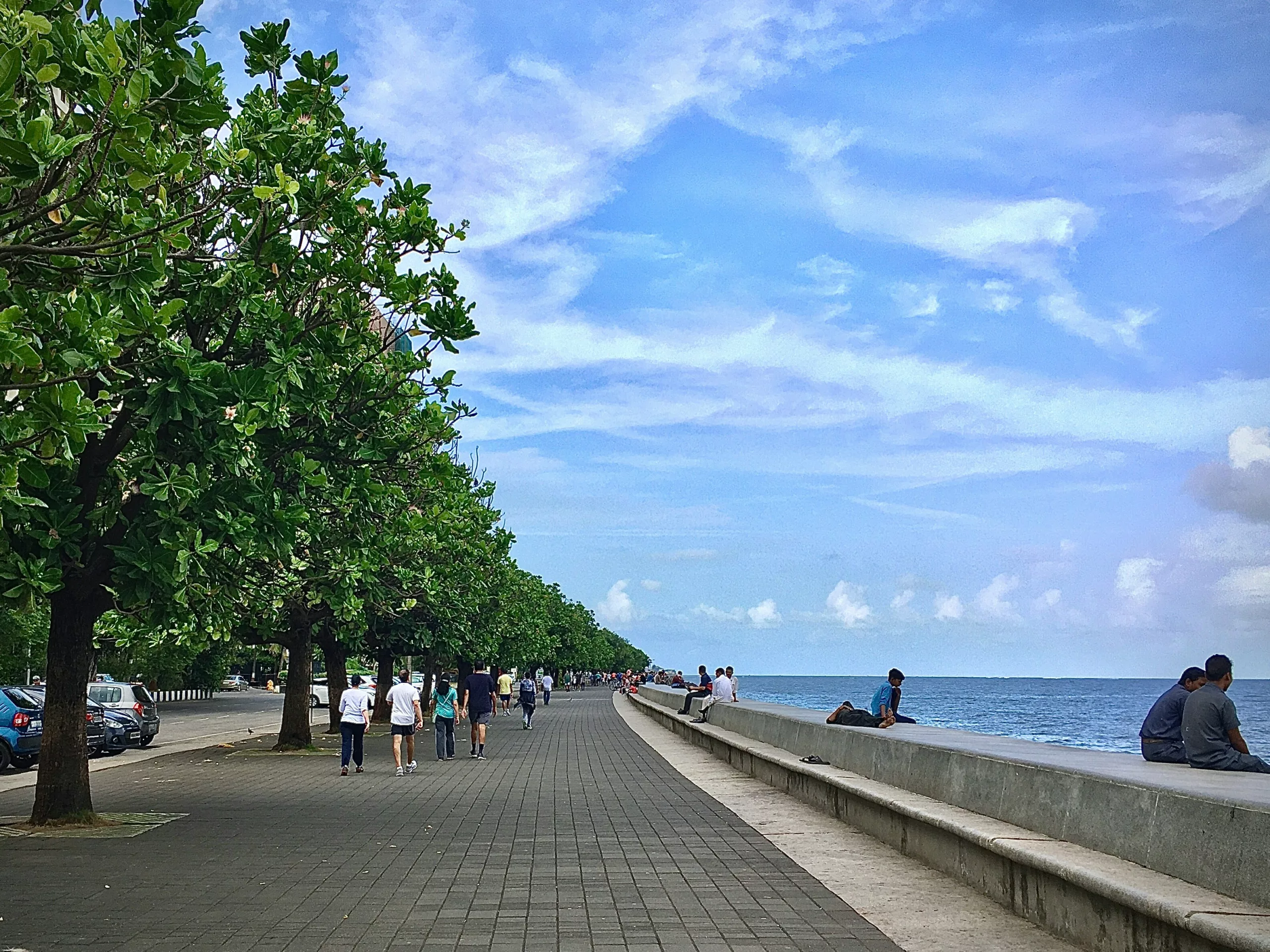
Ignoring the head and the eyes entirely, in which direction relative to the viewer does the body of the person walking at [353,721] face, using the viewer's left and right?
facing away from the viewer

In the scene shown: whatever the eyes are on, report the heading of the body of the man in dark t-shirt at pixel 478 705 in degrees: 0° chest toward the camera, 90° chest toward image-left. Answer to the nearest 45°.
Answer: approximately 180°

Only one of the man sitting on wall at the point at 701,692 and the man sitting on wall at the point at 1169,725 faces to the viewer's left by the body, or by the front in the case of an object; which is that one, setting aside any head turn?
the man sitting on wall at the point at 701,692

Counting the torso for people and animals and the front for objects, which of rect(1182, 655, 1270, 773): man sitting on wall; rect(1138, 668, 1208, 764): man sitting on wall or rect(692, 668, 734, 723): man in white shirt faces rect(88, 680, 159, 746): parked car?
the man in white shirt

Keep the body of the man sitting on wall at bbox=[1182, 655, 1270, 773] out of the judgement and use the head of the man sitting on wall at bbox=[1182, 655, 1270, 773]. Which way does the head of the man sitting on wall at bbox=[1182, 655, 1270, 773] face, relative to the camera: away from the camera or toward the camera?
away from the camera

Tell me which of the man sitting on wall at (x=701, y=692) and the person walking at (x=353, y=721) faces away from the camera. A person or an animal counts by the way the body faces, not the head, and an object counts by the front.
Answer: the person walking

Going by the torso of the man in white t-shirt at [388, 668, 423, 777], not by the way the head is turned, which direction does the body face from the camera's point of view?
away from the camera

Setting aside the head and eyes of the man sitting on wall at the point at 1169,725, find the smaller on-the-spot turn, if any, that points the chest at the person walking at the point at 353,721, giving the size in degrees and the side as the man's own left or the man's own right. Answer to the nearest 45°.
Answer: approximately 90° to the man's own left

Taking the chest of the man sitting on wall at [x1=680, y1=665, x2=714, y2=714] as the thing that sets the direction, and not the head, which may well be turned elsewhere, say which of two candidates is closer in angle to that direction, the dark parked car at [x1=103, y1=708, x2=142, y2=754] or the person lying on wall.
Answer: the dark parked car

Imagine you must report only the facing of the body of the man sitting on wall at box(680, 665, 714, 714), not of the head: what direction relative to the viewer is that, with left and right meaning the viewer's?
facing to the left of the viewer

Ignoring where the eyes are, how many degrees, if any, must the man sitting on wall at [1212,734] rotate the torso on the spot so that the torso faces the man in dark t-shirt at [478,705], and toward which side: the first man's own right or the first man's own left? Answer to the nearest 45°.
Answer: approximately 90° to the first man's own left
